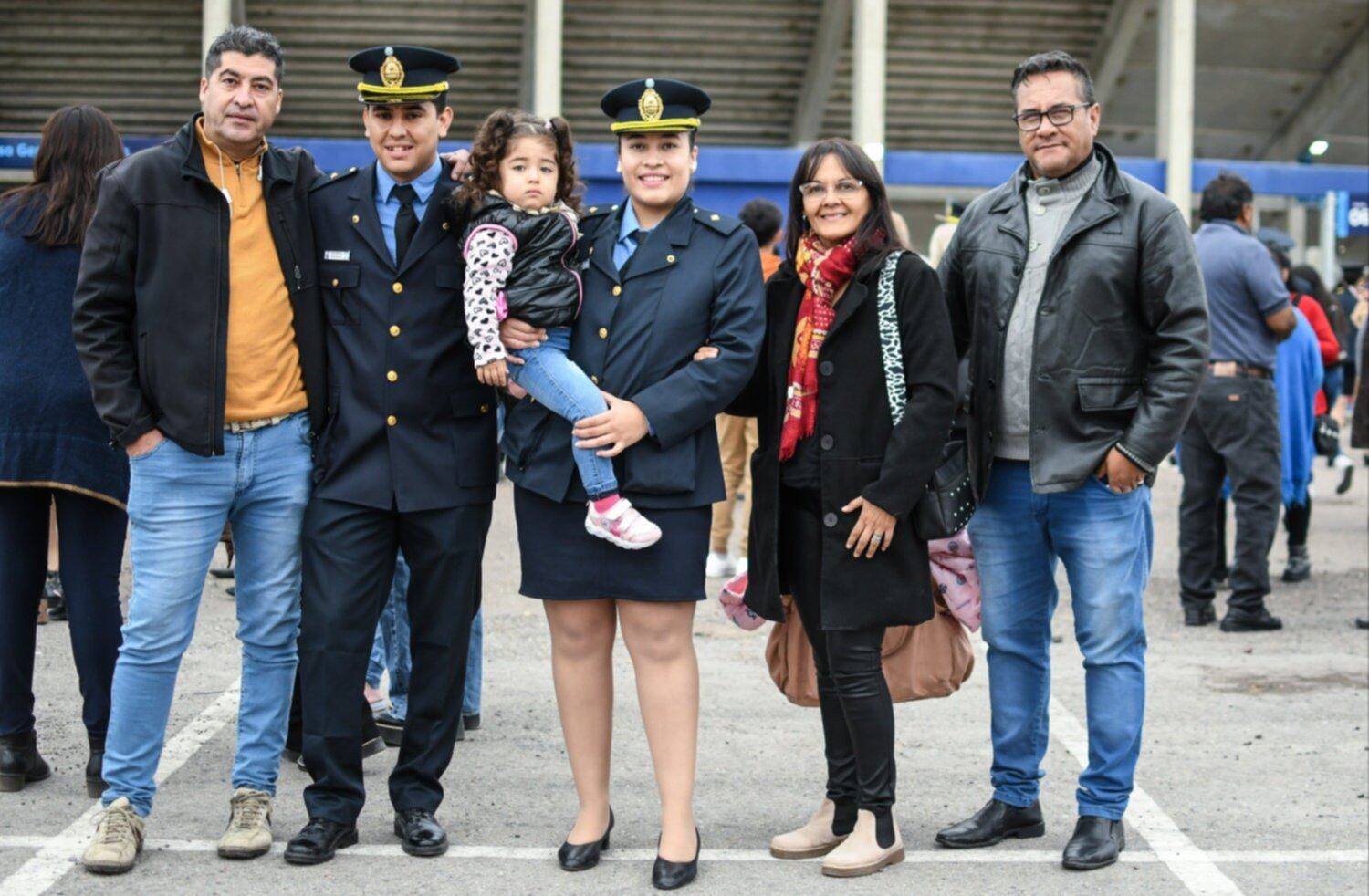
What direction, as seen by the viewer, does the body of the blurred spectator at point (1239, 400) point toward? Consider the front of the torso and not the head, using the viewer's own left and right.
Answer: facing away from the viewer and to the right of the viewer

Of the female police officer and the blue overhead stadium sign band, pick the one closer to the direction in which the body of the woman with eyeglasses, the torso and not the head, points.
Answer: the female police officer

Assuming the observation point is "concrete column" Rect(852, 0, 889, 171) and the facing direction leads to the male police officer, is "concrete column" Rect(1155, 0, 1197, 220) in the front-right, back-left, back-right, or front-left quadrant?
back-left

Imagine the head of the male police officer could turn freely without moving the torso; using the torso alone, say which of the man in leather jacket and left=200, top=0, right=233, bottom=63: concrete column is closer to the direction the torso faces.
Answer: the man in leather jacket

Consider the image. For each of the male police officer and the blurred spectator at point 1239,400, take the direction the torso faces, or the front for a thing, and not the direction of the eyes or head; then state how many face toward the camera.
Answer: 1

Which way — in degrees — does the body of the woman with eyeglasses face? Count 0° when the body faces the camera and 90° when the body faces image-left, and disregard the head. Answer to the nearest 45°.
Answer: approximately 45°

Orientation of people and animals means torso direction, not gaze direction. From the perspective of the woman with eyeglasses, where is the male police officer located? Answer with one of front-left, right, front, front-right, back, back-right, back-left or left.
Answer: front-right

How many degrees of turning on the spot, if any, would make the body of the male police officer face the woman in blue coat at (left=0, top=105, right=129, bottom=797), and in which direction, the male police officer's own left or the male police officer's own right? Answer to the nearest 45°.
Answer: approximately 135° to the male police officer's own right

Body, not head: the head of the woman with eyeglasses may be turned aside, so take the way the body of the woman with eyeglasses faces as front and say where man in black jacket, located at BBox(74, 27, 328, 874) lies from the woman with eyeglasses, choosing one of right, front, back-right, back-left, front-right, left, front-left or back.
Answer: front-right

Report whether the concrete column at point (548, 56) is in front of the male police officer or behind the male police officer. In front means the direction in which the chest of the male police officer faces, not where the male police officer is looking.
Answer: behind

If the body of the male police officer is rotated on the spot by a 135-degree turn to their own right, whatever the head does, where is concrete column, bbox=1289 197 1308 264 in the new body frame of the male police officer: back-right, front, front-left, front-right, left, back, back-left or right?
right
